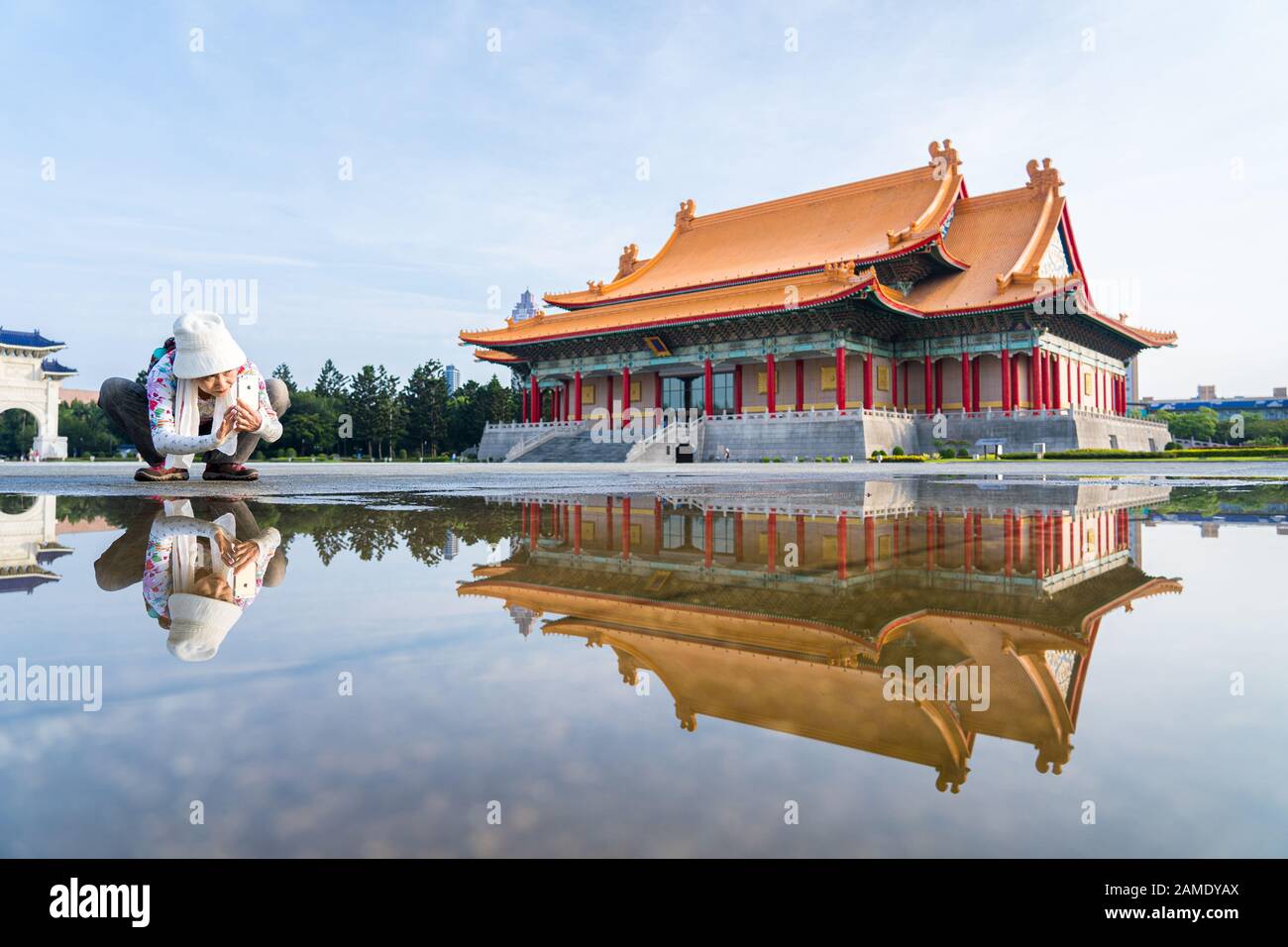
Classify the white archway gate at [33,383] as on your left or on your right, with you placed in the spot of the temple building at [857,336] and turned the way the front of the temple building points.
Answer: on your right

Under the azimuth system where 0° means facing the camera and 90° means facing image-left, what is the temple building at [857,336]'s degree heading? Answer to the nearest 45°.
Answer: approximately 45°
